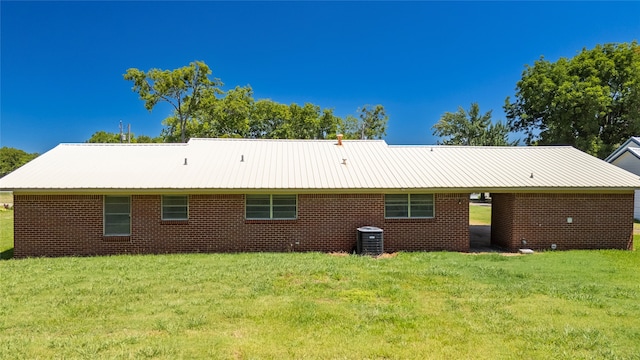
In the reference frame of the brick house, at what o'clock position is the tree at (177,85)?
The tree is roughly at 11 o'clock from the brick house.

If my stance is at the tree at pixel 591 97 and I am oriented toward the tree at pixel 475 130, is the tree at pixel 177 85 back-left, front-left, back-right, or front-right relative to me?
front-left

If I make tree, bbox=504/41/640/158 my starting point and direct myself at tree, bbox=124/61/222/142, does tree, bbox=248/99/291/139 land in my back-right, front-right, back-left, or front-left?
front-right

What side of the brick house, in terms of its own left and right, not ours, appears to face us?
back

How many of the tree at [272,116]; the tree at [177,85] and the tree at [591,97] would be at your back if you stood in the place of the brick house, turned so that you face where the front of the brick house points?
0

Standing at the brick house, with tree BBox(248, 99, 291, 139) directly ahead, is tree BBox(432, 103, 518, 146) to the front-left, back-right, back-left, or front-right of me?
front-right

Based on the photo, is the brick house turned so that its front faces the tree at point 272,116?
yes

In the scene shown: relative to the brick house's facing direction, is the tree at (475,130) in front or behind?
in front

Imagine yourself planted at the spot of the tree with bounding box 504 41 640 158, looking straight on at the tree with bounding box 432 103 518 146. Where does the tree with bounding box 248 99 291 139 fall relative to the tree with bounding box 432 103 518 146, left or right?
left

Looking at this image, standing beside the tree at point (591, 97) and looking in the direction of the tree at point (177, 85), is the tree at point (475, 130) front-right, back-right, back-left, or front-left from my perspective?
front-right

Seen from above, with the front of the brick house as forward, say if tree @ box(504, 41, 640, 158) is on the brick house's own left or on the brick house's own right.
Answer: on the brick house's own right

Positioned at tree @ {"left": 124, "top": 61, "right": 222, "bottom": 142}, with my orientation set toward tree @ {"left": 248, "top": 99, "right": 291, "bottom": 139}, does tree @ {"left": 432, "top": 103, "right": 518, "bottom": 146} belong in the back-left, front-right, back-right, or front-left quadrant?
front-right

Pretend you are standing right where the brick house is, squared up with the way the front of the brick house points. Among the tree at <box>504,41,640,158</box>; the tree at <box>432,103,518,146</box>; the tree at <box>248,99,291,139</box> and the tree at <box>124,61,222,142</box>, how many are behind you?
0

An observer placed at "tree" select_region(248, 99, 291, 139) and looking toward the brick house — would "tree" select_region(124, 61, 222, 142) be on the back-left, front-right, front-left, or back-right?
front-right
